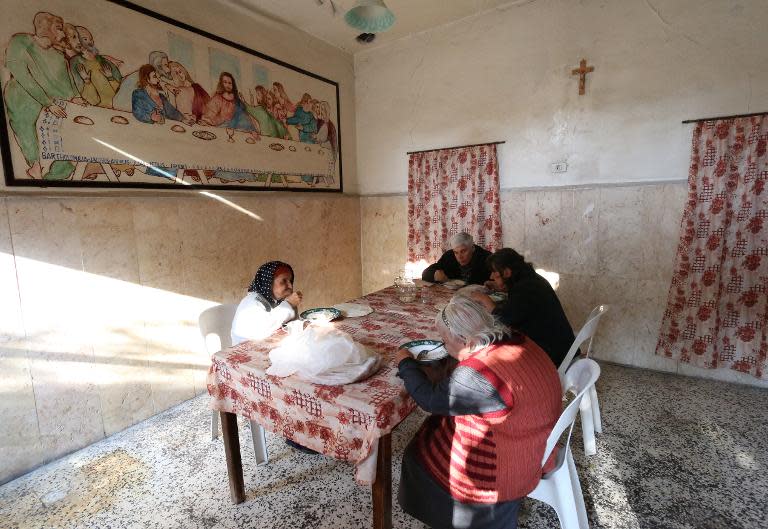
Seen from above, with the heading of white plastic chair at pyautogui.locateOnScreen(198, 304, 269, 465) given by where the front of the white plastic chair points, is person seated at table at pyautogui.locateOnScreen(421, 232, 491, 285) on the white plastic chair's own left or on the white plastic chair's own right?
on the white plastic chair's own left

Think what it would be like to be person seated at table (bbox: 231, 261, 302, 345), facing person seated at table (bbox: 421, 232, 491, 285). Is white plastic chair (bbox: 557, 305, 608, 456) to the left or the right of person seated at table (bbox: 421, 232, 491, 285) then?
right

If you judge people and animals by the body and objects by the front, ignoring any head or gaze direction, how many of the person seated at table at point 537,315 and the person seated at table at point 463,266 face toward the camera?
1

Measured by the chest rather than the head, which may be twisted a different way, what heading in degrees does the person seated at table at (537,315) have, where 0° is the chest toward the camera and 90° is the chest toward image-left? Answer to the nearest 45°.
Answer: approximately 90°

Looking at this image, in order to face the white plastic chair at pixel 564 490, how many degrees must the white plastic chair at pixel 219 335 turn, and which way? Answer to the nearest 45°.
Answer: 0° — it already faces it

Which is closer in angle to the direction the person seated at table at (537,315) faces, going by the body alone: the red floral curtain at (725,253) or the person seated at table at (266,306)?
the person seated at table

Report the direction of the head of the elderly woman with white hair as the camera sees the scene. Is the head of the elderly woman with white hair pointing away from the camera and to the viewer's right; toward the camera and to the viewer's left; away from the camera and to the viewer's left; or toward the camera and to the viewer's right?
away from the camera and to the viewer's left

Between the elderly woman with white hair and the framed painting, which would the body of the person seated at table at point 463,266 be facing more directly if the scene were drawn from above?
the elderly woman with white hair

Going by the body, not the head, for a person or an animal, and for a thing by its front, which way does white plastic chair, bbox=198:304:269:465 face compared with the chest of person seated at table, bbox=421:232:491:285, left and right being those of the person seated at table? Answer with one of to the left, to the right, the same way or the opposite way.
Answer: to the left
